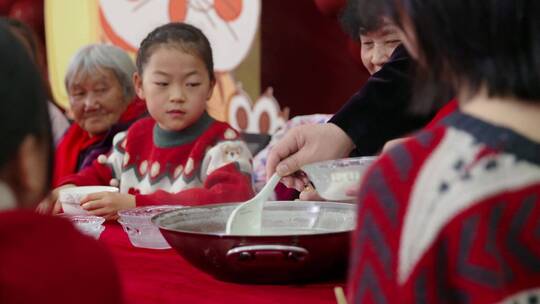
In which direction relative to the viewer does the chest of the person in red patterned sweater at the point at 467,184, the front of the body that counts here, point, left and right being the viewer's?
facing away from the viewer and to the left of the viewer

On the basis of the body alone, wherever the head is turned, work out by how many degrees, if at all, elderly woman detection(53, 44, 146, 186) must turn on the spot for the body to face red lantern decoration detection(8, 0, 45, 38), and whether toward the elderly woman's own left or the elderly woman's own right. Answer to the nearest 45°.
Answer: approximately 135° to the elderly woman's own right

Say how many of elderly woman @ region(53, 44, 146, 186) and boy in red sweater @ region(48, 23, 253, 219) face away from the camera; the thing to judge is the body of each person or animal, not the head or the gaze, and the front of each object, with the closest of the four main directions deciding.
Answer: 0

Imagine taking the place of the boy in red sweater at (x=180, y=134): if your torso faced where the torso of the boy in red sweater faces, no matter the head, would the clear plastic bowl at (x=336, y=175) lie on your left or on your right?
on your left

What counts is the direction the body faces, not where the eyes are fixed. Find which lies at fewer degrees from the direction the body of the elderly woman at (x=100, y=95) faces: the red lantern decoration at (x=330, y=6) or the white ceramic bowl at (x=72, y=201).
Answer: the white ceramic bowl

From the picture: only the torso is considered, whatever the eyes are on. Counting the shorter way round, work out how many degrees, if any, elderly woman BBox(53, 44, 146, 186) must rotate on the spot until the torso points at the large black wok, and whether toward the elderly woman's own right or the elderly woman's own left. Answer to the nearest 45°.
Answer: approximately 45° to the elderly woman's own left

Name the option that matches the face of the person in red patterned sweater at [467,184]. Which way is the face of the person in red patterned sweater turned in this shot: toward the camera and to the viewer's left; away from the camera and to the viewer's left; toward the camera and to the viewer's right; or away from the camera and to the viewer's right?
away from the camera and to the viewer's left

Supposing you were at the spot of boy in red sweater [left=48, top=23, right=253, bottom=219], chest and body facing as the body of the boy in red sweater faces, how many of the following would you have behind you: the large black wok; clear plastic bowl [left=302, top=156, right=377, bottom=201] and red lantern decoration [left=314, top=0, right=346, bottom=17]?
1

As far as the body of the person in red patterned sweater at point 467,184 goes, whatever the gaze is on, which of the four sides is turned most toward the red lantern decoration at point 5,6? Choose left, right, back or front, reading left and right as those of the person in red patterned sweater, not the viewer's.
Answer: front

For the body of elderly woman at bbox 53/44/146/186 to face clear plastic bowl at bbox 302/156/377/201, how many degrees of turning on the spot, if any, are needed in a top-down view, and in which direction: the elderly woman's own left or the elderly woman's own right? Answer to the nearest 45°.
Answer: approximately 45° to the elderly woman's own left

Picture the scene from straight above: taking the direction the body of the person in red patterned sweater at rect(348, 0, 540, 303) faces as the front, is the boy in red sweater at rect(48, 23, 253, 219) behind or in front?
in front

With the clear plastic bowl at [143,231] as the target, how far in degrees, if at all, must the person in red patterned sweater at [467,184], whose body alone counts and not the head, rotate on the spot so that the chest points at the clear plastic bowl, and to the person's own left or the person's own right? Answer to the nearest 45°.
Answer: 0° — they already face it
